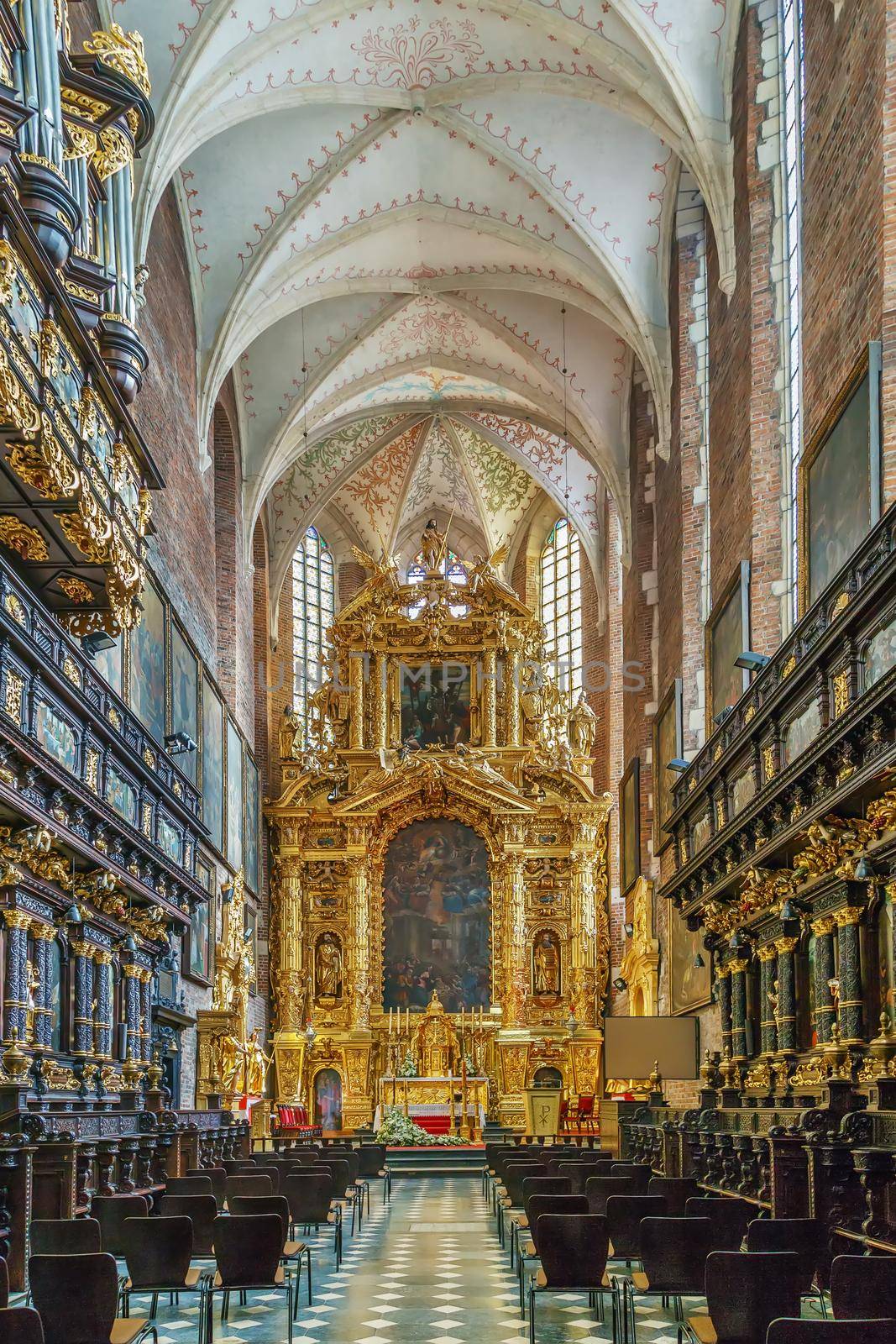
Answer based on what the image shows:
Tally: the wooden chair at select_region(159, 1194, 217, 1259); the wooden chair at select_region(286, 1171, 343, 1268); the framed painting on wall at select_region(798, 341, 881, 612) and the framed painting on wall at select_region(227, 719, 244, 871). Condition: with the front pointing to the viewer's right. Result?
1

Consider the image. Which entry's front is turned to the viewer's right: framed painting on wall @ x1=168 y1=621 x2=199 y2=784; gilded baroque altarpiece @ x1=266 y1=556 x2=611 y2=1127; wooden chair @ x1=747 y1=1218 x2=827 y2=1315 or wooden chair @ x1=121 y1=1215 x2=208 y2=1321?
the framed painting on wall

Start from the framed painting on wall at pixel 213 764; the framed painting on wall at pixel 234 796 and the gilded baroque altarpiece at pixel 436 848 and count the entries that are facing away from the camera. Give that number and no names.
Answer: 0

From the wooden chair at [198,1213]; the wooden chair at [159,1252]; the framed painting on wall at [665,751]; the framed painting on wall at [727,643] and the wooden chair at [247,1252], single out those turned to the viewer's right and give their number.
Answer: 0

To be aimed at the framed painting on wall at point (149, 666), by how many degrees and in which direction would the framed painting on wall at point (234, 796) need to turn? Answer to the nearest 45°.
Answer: approximately 90° to its right

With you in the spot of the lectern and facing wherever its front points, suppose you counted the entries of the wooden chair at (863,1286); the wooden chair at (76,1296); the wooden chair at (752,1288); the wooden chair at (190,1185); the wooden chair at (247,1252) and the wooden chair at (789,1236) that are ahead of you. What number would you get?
6

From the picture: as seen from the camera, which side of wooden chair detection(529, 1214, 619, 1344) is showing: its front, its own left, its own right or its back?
back

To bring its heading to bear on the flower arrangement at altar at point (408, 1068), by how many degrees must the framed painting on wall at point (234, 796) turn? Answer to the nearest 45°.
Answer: approximately 45° to its left

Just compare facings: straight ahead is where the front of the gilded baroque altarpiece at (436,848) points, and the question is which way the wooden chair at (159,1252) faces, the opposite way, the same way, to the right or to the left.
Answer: the opposite way

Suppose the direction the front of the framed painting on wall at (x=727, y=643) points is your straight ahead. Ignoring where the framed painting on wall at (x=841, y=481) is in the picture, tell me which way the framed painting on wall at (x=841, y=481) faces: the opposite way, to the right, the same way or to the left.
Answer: the same way

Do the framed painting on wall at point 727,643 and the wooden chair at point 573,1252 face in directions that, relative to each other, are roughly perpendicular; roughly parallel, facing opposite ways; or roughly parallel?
roughly perpendicular

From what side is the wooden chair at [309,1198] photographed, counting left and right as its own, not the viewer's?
back

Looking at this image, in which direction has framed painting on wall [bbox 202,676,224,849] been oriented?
to the viewer's right

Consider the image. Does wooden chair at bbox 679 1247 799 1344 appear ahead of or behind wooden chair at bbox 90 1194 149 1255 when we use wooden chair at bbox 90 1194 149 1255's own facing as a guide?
behind

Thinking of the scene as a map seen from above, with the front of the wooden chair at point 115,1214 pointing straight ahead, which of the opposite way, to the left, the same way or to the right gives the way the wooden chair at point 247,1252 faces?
the same way

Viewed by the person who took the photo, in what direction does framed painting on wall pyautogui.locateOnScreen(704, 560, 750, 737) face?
facing to the left of the viewer

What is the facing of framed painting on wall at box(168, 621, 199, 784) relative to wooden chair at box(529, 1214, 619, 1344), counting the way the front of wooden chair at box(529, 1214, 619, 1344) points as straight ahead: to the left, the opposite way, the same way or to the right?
to the right

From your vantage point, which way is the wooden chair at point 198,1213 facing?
away from the camera

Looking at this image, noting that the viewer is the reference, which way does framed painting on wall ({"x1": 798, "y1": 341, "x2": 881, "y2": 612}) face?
facing to the left of the viewer

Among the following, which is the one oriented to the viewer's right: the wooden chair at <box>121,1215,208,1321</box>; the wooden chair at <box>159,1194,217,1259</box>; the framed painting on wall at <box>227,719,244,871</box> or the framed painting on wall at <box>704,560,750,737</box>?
the framed painting on wall at <box>227,719,244,871</box>

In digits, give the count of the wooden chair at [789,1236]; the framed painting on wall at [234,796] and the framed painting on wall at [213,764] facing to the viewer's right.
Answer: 2
